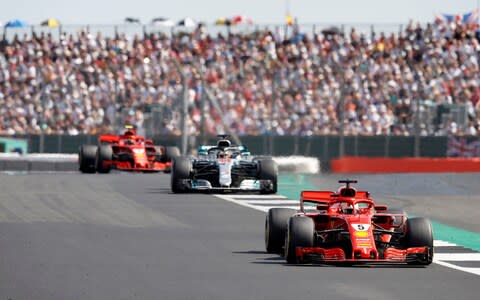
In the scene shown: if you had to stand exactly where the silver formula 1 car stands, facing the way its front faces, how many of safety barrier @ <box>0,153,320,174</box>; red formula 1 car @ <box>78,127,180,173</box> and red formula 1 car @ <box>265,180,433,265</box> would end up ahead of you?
1

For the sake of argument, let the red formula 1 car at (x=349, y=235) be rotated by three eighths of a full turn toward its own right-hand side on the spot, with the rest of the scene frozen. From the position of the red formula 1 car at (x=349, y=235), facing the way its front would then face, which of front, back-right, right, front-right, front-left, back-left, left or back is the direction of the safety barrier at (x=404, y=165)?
front-right

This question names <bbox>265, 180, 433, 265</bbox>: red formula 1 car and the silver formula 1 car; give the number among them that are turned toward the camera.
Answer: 2

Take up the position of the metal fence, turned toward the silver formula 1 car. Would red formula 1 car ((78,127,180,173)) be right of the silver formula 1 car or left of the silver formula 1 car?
right

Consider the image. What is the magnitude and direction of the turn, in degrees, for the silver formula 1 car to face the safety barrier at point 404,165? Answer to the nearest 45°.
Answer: approximately 135° to its left

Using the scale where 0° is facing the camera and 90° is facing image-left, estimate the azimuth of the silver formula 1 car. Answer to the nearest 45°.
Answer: approximately 0°

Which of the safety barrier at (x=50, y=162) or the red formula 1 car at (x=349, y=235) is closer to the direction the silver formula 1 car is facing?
the red formula 1 car
